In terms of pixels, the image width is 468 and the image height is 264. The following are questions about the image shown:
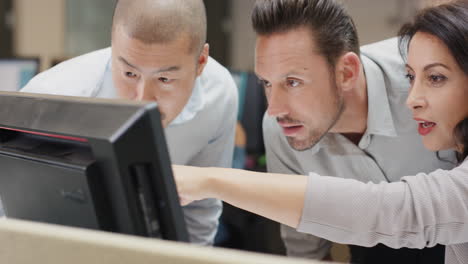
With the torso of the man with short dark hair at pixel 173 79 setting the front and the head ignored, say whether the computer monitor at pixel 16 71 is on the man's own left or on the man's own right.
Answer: on the man's own right

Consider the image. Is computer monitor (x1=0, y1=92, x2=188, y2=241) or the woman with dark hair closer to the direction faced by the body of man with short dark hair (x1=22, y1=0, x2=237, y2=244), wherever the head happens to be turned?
the computer monitor

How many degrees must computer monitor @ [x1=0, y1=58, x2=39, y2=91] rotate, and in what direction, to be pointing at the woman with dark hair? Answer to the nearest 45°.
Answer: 0° — it already faces them

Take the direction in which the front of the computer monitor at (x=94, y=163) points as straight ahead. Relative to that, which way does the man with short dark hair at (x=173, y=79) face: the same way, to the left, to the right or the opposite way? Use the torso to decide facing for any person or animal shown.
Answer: the opposite way

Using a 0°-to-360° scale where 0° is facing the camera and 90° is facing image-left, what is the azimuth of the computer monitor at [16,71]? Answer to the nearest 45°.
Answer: approximately 0°

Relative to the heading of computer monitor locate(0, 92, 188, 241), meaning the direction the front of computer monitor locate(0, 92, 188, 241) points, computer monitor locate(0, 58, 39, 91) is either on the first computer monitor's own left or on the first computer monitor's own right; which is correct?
on the first computer monitor's own left

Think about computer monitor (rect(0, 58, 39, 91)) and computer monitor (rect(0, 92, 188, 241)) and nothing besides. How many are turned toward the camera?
1

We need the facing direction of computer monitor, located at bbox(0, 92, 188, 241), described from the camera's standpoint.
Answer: facing away from the viewer and to the right of the viewer
